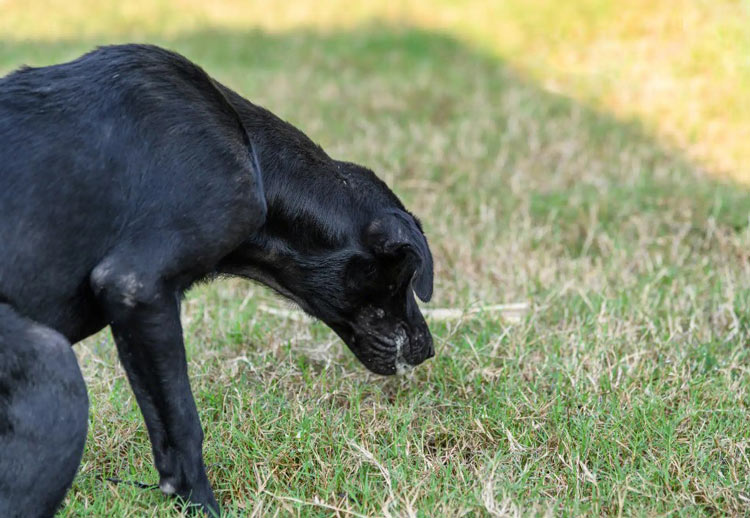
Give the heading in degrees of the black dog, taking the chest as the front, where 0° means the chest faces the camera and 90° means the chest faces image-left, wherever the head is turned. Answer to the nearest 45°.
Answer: approximately 270°

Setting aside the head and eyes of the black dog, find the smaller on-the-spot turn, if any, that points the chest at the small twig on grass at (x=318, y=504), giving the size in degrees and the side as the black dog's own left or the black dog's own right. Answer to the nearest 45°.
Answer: approximately 45° to the black dog's own right
